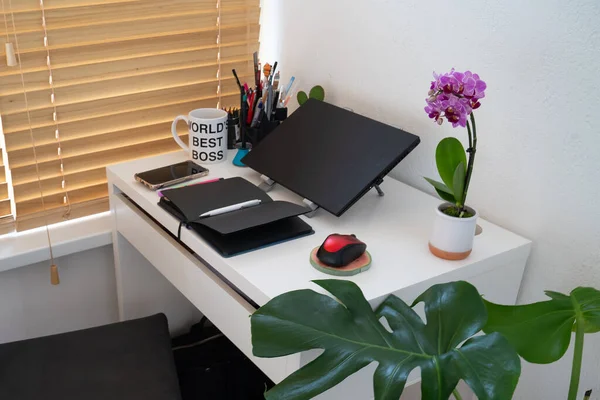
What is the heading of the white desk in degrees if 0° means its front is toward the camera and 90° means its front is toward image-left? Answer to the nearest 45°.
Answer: approximately 45°

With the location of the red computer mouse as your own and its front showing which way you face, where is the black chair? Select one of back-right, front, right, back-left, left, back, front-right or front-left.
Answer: back-left

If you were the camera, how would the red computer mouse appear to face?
facing away from the viewer and to the right of the viewer

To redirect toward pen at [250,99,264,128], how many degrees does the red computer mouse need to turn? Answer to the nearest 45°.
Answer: approximately 90° to its left

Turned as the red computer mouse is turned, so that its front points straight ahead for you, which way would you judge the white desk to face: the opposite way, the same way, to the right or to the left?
the opposite way

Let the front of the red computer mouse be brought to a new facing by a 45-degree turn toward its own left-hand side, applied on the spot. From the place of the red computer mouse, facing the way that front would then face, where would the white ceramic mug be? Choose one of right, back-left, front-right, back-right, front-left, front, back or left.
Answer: front-left

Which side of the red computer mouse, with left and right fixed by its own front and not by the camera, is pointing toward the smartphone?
left
